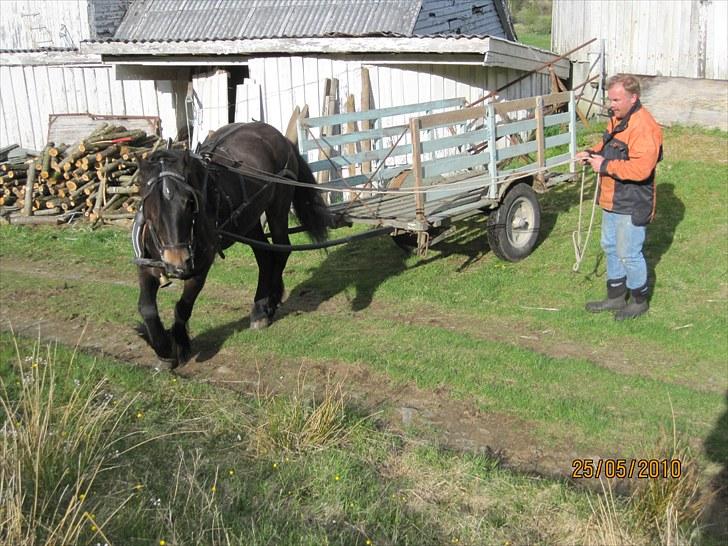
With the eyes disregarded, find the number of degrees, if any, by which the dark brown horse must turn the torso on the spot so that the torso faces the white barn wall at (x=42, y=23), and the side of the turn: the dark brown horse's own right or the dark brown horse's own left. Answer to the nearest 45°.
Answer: approximately 135° to the dark brown horse's own right

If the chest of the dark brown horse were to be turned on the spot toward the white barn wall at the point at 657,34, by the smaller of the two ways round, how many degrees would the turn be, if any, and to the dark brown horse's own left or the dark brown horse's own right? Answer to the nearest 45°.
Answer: approximately 180°

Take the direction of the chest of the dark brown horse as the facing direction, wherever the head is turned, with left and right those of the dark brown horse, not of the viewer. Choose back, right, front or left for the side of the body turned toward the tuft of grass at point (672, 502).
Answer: left

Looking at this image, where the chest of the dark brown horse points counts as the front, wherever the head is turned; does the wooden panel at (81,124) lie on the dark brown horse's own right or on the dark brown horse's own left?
on the dark brown horse's own right

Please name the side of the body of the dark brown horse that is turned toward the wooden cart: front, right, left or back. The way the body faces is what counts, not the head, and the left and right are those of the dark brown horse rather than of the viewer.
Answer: back

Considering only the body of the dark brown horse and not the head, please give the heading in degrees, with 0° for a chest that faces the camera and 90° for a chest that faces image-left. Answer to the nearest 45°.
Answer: approximately 45°

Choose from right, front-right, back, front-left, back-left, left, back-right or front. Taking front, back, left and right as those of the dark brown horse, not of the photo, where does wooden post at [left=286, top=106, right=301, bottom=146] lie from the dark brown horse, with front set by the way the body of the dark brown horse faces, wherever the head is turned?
back-right
